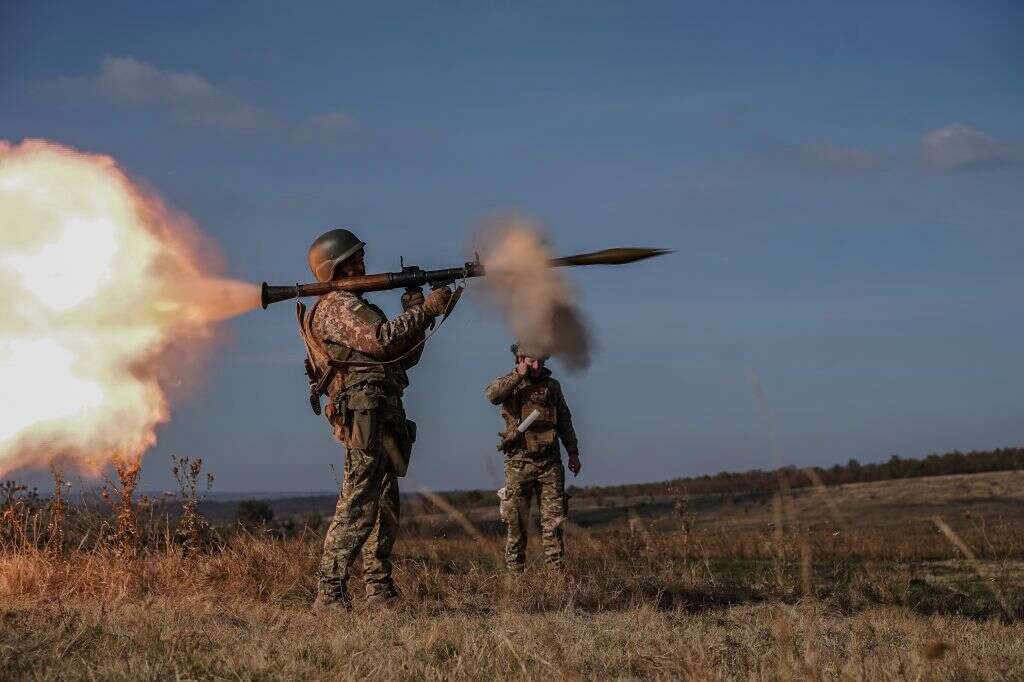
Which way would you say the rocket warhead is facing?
to the viewer's right

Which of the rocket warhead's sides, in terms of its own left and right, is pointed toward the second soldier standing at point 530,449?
left

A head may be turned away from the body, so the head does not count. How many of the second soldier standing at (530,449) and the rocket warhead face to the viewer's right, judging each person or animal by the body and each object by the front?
1

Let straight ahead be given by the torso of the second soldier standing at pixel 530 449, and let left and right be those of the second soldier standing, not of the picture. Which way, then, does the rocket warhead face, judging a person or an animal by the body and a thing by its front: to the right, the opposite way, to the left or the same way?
to the left

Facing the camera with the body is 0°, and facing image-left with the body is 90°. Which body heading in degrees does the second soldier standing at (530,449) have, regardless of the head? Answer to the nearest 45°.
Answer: approximately 0°

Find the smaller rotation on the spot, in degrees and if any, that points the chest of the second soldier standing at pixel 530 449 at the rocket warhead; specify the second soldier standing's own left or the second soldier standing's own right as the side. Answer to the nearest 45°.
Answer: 0° — they already face it
